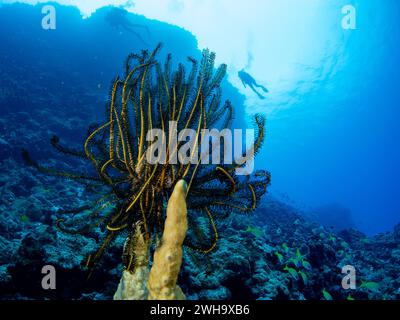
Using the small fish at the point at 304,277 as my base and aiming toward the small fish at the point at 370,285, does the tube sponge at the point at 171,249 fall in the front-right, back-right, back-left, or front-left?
back-right

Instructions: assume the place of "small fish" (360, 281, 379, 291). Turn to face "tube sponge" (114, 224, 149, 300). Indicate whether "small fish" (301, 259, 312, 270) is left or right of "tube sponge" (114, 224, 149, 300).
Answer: right
